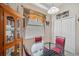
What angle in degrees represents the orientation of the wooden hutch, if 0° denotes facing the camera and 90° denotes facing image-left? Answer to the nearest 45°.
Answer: approximately 315°

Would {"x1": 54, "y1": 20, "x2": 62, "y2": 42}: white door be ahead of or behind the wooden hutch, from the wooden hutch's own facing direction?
ahead

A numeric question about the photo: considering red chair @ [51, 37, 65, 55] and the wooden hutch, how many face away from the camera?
0

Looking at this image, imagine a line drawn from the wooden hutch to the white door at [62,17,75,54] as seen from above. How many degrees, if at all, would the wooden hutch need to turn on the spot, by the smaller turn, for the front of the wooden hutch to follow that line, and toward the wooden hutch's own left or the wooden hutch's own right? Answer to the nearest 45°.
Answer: approximately 45° to the wooden hutch's own left

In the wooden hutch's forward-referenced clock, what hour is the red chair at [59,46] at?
The red chair is roughly at 11 o'clock from the wooden hutch.

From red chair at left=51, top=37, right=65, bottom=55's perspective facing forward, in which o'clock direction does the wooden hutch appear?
The wooden hutch is roughly at 1 o'clock from the red chair.

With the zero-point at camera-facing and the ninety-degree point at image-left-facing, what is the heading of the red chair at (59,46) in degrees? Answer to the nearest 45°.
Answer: approximately 45°
